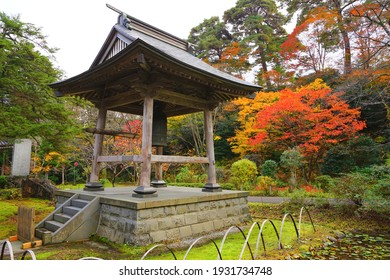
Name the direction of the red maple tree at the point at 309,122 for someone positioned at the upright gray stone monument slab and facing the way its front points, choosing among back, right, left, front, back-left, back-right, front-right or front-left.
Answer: front-left

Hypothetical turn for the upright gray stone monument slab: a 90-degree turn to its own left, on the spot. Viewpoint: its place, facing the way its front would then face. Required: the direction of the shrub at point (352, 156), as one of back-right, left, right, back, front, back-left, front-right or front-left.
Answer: front-right

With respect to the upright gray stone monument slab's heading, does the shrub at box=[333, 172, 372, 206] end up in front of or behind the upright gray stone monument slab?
in front

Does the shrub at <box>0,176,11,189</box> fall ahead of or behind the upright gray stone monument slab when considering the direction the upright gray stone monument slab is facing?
ahead

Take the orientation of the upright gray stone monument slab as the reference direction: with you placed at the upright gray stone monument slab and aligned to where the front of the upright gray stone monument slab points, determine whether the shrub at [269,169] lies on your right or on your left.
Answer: on your left

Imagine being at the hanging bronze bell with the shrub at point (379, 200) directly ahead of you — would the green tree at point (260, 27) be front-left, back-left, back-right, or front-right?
front-left

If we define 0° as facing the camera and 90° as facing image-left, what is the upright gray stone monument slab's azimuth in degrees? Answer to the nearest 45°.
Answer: approximately 0°

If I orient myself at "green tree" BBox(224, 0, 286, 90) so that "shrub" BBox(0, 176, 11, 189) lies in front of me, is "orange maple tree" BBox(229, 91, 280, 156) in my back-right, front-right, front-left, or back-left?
front-left

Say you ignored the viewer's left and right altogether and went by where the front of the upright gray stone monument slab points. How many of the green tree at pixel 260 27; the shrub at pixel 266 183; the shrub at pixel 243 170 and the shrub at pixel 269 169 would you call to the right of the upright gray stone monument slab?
0

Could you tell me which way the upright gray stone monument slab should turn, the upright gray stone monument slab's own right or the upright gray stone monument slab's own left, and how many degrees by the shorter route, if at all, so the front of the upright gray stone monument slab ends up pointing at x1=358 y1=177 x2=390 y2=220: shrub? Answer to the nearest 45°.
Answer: approximately 45° to the upright gray stone monument slab's own left

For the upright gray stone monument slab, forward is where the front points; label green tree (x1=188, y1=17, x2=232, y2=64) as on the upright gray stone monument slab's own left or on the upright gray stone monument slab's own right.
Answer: on the upright gray stone monument slab's own left
